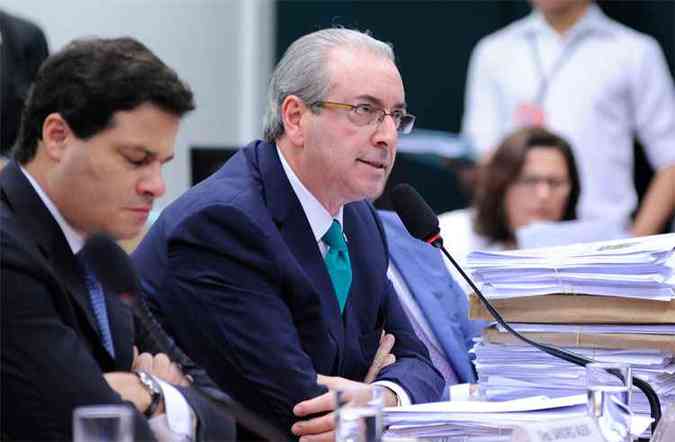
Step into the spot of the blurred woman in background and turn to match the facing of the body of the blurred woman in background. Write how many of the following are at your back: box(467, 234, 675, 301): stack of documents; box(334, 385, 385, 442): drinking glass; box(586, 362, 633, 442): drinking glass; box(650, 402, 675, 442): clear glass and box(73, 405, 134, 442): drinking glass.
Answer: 0

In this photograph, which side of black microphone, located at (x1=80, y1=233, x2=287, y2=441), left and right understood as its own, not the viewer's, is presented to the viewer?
left

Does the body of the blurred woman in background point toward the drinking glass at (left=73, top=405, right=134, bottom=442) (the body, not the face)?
no

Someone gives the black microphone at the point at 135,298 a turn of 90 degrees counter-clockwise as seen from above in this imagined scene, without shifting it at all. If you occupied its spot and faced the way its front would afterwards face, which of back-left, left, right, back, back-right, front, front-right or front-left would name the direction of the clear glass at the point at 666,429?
left

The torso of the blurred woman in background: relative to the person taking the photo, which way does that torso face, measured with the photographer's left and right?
facing the viewer and to the right of the viewer

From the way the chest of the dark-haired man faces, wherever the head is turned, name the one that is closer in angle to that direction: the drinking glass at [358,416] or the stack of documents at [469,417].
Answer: the drinking glass

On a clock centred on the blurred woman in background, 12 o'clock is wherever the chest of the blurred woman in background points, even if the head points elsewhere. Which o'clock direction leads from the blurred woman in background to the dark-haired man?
The dark-haired man is roughly at 2 o'clock from the blurred woman in background.

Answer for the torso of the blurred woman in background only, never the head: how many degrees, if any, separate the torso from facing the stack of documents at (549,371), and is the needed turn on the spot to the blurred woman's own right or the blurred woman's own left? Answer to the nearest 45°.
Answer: approximately 45° to the blurred woman's own right

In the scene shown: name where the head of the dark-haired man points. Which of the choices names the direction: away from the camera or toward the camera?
toward the camera

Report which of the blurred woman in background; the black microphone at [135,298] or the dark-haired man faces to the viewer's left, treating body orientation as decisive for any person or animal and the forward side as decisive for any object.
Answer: the black microphone

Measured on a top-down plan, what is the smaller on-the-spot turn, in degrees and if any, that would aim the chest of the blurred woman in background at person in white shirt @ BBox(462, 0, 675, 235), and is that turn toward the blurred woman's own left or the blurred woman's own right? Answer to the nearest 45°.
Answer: approximately 135° to the blurred woman's own left

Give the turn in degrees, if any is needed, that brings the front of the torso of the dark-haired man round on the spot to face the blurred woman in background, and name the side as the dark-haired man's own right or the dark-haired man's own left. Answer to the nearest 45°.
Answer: approximately 90° to the dark-haired man's own left

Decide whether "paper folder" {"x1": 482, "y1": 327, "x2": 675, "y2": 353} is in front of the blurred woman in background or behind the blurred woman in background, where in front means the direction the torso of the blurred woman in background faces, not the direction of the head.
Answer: in front

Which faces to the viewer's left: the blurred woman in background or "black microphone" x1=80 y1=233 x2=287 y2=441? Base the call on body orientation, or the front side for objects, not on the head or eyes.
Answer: the black microphone

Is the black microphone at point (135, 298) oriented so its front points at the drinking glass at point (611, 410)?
no

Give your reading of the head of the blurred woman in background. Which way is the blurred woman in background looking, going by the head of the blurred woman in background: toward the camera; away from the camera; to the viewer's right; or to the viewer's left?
toward the camera

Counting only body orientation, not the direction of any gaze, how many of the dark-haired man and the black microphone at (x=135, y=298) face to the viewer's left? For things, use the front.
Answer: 1

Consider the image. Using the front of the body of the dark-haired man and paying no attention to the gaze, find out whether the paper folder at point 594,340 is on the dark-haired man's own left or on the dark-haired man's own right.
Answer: on the dark-haired man's own left
